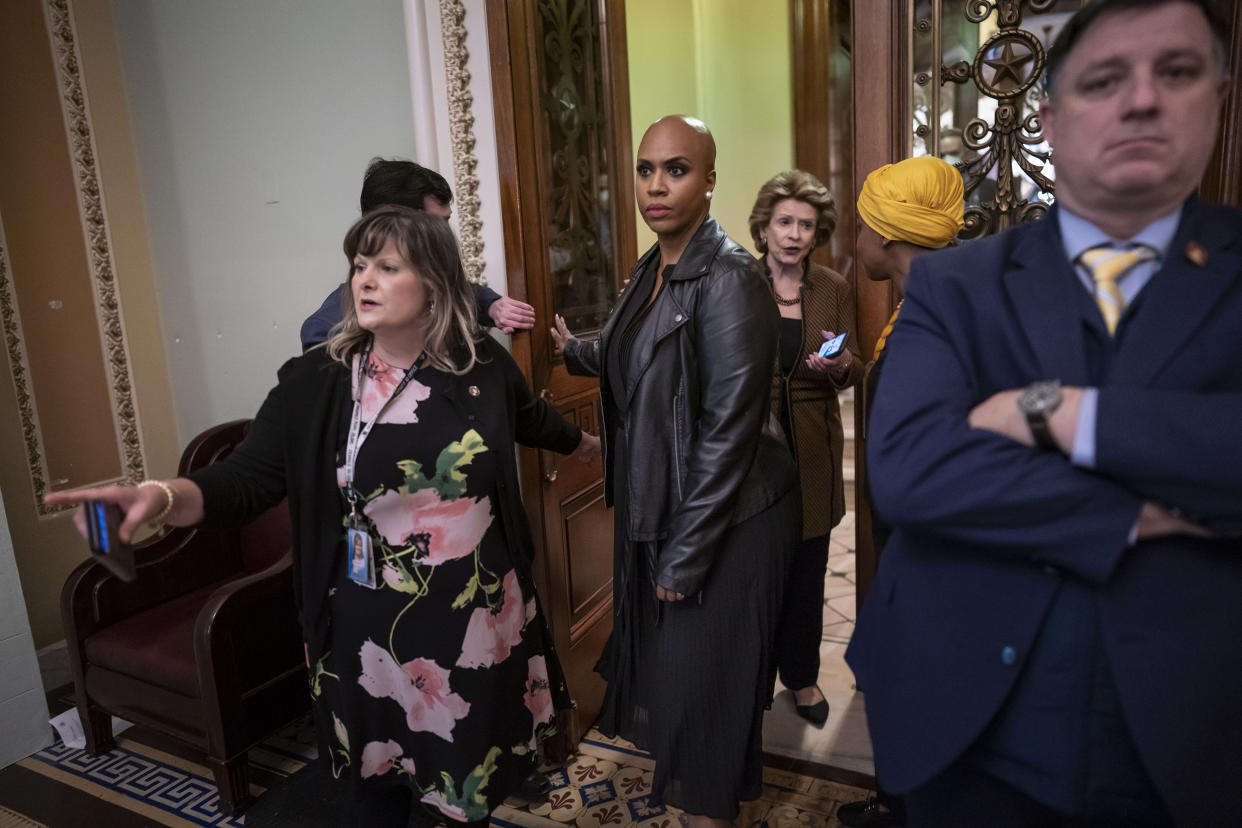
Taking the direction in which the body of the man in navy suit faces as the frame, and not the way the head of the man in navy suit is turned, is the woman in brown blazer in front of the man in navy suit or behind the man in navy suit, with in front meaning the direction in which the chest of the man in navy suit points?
behind

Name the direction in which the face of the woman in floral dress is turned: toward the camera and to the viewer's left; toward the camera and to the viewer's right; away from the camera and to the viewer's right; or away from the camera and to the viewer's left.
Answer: toward the camera and to the viewer's left

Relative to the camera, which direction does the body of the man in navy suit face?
toward the camera

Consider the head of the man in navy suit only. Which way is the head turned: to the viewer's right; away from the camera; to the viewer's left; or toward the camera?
toward the camera

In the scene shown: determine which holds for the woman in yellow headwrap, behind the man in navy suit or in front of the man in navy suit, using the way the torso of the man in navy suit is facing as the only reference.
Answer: behind

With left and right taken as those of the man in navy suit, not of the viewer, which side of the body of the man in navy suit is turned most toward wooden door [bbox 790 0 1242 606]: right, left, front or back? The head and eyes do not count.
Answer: back
